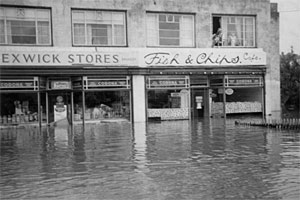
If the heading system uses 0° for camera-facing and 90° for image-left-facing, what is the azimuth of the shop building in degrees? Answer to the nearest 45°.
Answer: approximately 0°
